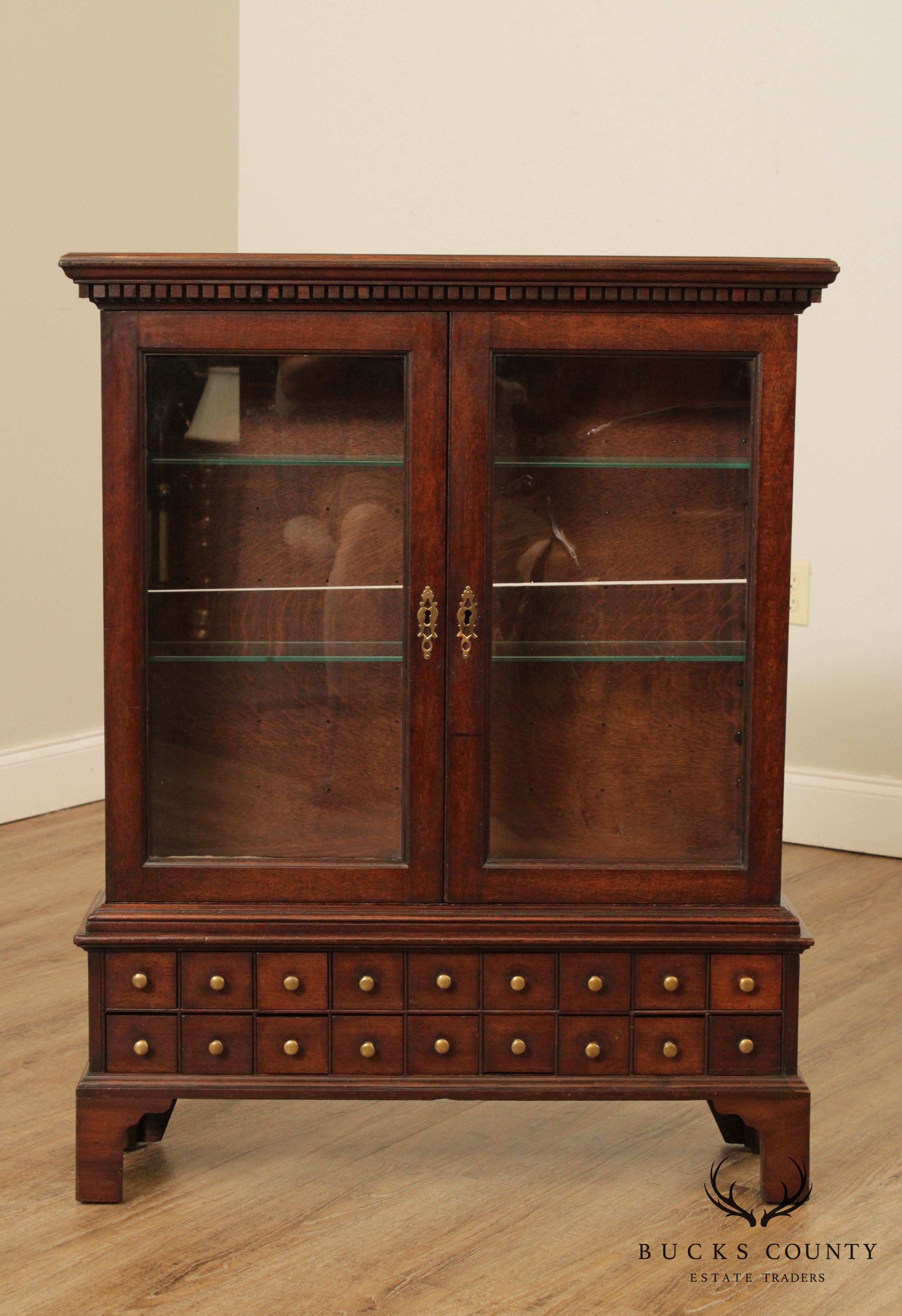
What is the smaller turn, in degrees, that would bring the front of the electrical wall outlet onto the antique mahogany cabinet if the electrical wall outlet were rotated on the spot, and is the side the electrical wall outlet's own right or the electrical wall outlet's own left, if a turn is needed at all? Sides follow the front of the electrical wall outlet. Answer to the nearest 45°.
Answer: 0° — it already faces it

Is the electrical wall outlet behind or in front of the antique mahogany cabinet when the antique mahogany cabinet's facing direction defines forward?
behind

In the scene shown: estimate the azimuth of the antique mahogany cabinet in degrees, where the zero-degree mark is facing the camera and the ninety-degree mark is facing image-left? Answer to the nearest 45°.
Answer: approximately 0°

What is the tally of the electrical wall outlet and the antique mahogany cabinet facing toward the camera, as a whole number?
2
